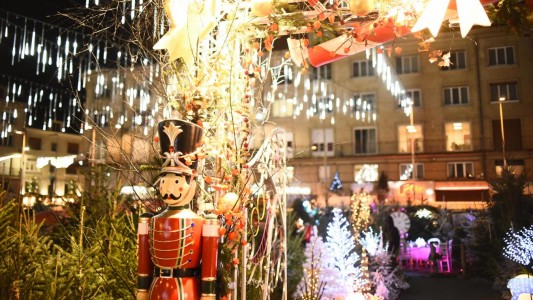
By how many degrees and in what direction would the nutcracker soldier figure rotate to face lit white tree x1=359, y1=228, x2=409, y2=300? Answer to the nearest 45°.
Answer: approximately 180°

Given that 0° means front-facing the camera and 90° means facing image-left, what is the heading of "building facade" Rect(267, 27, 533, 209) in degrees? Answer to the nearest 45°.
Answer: approximately 0°

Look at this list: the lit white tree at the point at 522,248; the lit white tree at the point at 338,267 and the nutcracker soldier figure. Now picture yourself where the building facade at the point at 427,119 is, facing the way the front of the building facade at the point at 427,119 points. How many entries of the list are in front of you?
3

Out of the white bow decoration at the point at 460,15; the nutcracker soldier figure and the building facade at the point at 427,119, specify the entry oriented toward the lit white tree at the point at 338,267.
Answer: the building facade

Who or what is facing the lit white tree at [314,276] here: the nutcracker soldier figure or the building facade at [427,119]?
the building facade

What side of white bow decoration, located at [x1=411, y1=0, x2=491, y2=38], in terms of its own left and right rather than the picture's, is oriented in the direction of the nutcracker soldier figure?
right

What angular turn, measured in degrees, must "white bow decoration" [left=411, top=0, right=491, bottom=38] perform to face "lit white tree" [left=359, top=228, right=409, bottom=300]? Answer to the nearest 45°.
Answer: approximately 180°

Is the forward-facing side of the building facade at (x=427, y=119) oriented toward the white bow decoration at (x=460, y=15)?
yes

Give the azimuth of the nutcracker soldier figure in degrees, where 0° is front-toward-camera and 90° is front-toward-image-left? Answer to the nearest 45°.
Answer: approximately 45°

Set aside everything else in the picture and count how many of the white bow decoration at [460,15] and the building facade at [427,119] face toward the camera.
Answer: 2

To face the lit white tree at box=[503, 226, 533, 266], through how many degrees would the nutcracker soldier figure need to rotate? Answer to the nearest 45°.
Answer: approximately 180°
